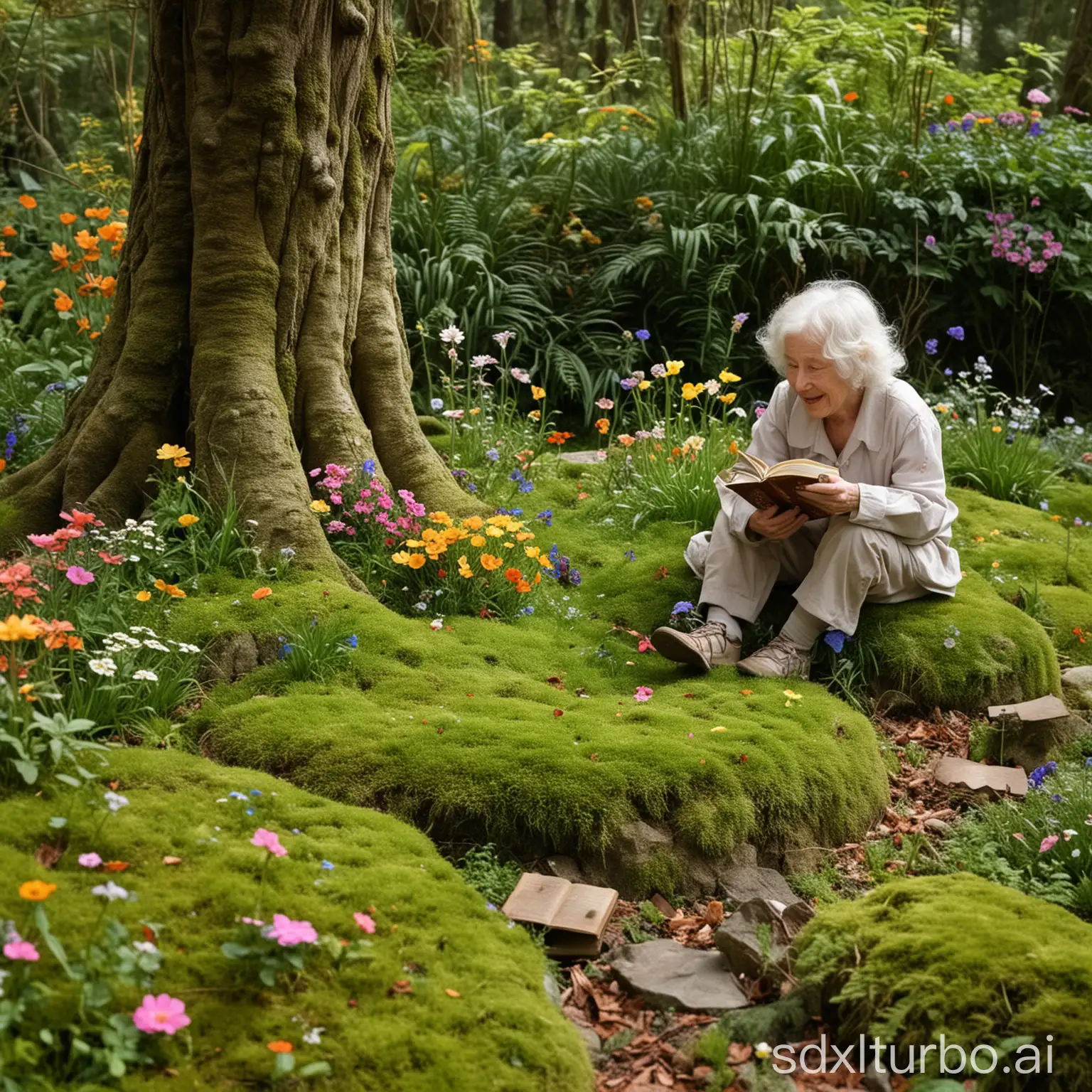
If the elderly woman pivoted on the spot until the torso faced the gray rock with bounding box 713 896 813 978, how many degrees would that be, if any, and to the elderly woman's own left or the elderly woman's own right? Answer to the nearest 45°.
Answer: approximately 45° to the elderly woman's own left

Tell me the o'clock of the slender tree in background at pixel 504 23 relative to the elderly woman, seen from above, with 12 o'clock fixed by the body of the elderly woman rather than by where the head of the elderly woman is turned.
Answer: The slender tree in background is roughly at 4 o'clock from the elderly woman.

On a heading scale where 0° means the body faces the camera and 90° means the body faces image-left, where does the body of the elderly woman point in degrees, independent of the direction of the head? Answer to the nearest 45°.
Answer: approximately 45°

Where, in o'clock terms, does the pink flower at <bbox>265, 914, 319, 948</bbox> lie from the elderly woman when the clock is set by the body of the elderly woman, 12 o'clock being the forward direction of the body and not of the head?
The pink flower is roughly at 11 o'clock from the elderly woman.

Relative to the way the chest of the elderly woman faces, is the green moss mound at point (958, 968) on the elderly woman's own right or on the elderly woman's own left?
on the elderly woman's own left

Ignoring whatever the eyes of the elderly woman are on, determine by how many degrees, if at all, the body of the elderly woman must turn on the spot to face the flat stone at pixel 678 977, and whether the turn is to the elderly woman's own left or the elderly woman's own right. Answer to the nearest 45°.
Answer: approximately 45° to the elderly woman's own left

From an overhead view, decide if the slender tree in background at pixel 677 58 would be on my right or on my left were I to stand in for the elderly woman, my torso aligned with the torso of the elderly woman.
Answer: on my right

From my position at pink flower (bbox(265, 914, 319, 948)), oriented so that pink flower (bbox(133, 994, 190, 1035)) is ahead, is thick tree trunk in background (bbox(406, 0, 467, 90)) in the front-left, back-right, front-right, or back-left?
back-right

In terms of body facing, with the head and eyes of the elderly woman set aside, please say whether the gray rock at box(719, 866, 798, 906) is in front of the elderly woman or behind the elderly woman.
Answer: in front

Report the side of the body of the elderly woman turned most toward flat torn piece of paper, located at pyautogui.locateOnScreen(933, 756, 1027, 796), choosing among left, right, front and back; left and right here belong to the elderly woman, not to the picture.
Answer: left

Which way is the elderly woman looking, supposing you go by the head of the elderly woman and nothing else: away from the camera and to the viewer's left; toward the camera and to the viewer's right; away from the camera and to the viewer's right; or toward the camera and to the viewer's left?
toward the camera and to the viewer's left

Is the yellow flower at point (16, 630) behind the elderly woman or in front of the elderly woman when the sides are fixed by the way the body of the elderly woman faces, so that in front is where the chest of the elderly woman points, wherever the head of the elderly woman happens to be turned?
in front
